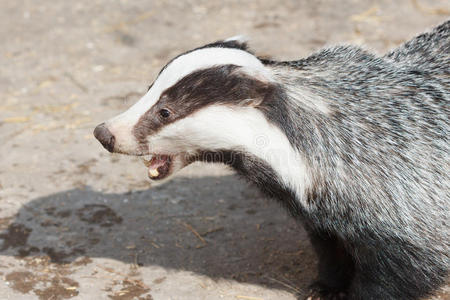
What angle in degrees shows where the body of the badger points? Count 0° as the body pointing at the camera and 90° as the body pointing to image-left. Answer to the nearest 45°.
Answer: approximately 90°
